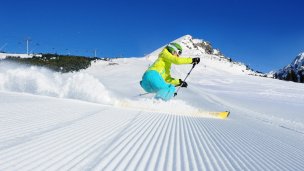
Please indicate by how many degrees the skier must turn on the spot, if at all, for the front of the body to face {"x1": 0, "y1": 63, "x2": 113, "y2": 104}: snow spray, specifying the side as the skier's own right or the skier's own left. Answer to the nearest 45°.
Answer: approximately 180°

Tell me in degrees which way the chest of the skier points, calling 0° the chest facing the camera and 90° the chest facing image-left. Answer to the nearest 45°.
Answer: approximately 270°
